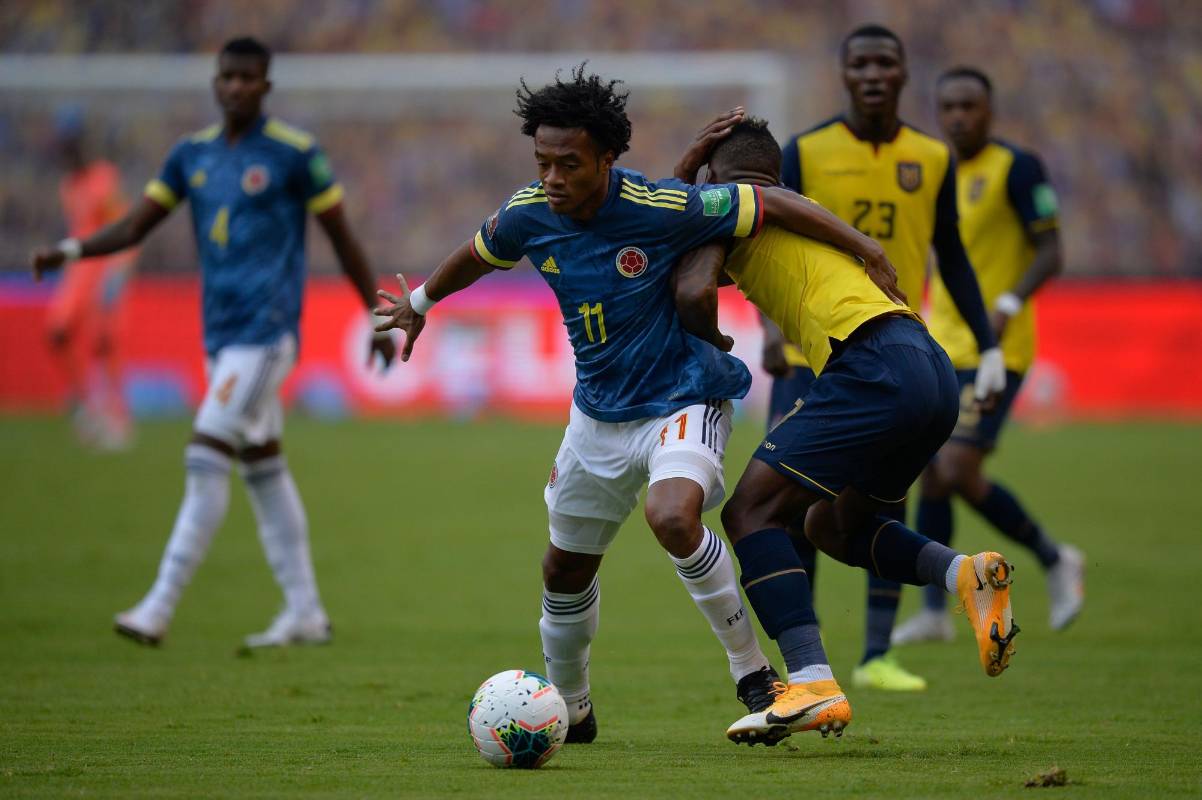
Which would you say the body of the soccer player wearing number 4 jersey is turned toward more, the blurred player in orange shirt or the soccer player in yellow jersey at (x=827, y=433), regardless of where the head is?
the soccer player in yellow jersey

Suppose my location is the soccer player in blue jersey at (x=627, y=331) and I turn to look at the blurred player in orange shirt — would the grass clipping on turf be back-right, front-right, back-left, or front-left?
back-right

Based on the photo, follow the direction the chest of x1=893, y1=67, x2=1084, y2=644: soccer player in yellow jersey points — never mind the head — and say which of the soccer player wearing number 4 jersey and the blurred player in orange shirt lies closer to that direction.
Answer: the soccer player wearing number 4 jersey

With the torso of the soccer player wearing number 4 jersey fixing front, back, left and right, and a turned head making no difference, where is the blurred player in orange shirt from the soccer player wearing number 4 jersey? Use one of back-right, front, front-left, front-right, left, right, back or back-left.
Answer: back-right

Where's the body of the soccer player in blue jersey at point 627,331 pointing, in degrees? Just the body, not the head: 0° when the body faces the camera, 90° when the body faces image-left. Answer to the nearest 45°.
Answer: approximately 45°

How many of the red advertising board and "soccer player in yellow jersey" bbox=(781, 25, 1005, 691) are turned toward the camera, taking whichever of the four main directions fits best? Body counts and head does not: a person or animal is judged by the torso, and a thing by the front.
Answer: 2

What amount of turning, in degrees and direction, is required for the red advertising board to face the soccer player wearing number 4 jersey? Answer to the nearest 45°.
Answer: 0° — it already faces them

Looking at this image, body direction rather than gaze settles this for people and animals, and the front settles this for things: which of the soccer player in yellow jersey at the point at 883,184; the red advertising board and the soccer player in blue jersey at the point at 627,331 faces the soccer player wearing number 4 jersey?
the red advertising board

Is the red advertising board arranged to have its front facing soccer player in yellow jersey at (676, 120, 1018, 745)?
yes

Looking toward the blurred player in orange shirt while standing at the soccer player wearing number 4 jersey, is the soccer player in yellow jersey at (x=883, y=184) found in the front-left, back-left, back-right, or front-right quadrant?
back-right
